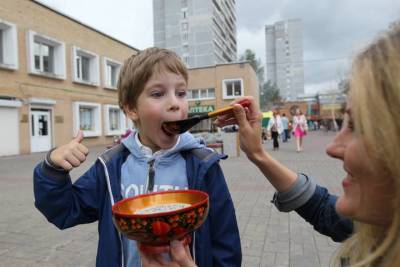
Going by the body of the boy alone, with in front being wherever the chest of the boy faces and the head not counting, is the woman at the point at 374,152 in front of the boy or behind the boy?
in front

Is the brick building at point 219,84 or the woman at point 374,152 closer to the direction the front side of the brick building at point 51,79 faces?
the woman

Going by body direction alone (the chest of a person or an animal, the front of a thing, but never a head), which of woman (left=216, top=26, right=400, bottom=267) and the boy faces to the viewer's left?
the woman

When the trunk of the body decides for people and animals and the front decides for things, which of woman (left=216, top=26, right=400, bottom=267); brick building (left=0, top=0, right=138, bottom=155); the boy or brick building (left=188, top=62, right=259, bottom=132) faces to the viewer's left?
the woman

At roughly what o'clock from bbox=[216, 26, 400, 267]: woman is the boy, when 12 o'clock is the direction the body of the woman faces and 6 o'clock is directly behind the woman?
The boy is roughly at 1 o'clock from the woman.

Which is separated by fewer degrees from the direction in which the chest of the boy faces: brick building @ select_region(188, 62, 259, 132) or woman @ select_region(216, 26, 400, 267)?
the woman

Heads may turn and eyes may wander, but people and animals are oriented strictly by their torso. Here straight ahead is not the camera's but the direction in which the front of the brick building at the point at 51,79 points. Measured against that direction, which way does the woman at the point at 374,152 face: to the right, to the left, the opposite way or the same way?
the opposite way

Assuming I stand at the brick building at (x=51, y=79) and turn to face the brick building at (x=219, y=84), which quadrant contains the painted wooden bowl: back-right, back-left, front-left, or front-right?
back-right

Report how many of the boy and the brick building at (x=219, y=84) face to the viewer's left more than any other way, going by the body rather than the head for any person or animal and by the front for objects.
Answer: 0

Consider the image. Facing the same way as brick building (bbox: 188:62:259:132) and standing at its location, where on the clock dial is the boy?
The boy is roughly at 12 o'clock from the brick building.

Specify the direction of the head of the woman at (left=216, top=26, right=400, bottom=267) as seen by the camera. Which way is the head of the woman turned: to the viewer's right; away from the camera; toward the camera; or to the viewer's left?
to the viewer's left

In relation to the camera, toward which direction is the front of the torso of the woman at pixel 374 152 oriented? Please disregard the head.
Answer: to the viewer's left

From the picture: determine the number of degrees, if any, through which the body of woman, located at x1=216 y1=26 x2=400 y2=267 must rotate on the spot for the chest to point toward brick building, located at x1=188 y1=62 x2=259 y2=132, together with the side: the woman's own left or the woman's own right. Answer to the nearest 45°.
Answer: approximately 90° to the woman's own right
